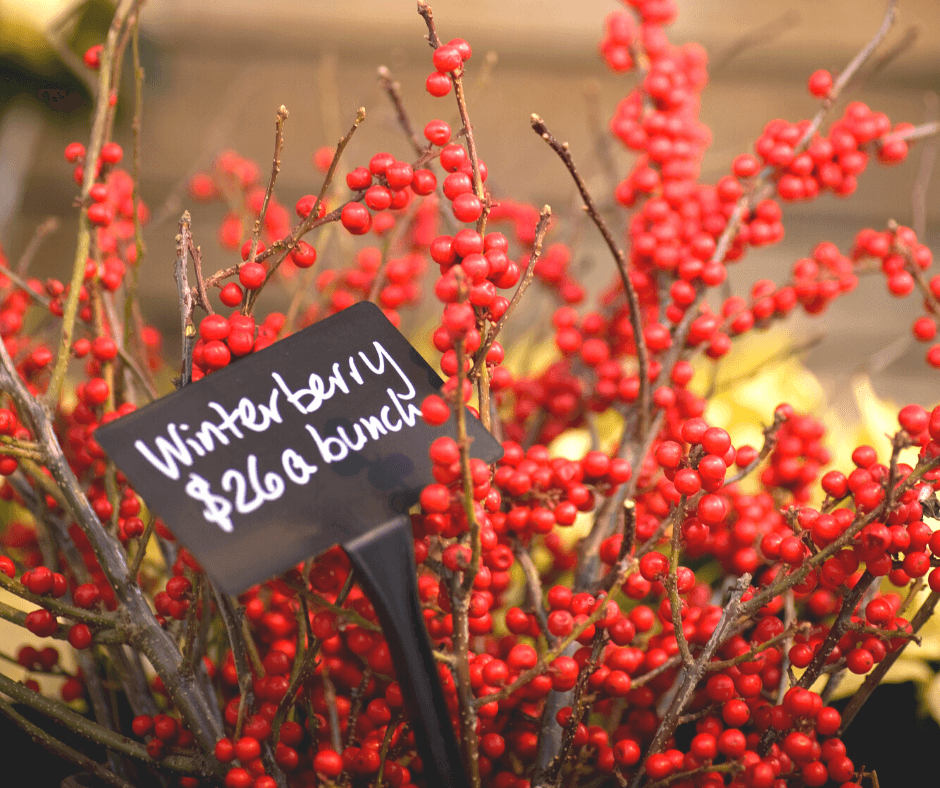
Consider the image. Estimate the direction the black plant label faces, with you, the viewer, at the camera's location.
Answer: facing the viewer
